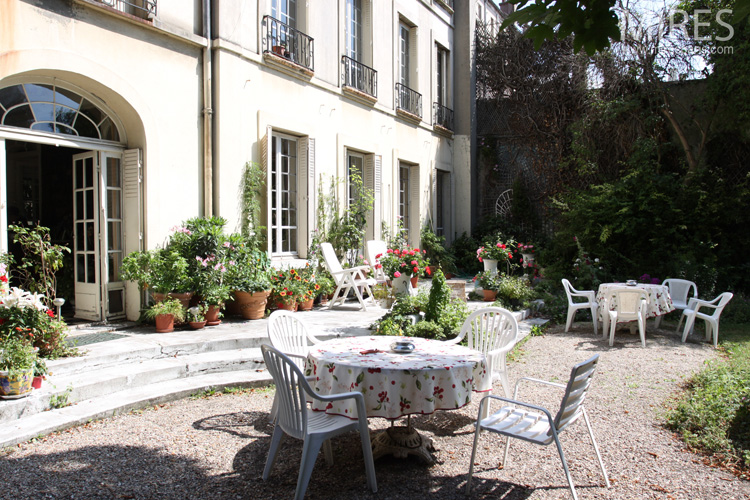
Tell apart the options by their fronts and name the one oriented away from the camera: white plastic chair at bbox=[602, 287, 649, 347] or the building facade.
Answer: the white plastic chair

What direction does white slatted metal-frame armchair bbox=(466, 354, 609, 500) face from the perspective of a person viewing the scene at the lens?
facing away from the viewer and to the left of the viewer

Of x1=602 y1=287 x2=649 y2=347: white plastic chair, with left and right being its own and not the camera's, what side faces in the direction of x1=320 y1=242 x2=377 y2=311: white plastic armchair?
left

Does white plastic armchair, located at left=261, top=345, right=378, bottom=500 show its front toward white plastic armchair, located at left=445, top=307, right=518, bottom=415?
yes

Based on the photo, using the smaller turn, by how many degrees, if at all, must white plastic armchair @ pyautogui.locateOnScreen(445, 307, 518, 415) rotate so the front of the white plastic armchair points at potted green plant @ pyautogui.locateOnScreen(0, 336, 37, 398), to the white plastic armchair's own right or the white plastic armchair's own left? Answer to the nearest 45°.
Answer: approximately 45° to the white plastic armchair's own right

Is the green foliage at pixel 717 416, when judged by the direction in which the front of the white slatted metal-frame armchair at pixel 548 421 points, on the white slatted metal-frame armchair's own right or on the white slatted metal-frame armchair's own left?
on the white slatted metal-frame armchair's own right

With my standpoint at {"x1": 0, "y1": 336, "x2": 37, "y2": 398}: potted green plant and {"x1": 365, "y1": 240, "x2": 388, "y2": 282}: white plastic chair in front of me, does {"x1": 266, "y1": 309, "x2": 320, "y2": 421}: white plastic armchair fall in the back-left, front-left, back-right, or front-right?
front-right

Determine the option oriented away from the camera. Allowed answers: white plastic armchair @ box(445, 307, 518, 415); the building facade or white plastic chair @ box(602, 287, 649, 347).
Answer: the white plastic chair

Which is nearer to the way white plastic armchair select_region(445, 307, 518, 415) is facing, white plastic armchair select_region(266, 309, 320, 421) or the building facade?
the white plastic armchair

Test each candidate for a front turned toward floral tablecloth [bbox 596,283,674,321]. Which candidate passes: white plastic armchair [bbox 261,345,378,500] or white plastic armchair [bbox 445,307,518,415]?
white plastic armchair [bbox 261,345,378,500]

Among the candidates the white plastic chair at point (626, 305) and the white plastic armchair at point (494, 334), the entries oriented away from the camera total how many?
1

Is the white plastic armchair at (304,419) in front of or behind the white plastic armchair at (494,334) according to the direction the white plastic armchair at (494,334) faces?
in front

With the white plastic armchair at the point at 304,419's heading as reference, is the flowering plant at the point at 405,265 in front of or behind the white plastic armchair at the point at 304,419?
in front

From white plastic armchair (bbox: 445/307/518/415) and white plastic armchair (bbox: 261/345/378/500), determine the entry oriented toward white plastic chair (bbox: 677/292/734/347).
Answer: white plastic armchair (bbox: 261/345/378/500)

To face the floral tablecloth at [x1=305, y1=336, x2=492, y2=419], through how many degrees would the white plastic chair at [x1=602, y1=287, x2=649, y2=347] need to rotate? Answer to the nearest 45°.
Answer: approximately 180°

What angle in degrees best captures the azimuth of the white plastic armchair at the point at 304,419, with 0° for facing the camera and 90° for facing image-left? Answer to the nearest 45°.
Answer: approximately 225°

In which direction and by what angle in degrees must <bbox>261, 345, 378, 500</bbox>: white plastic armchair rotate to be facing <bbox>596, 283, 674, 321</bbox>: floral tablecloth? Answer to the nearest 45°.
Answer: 0° — it already faces it
